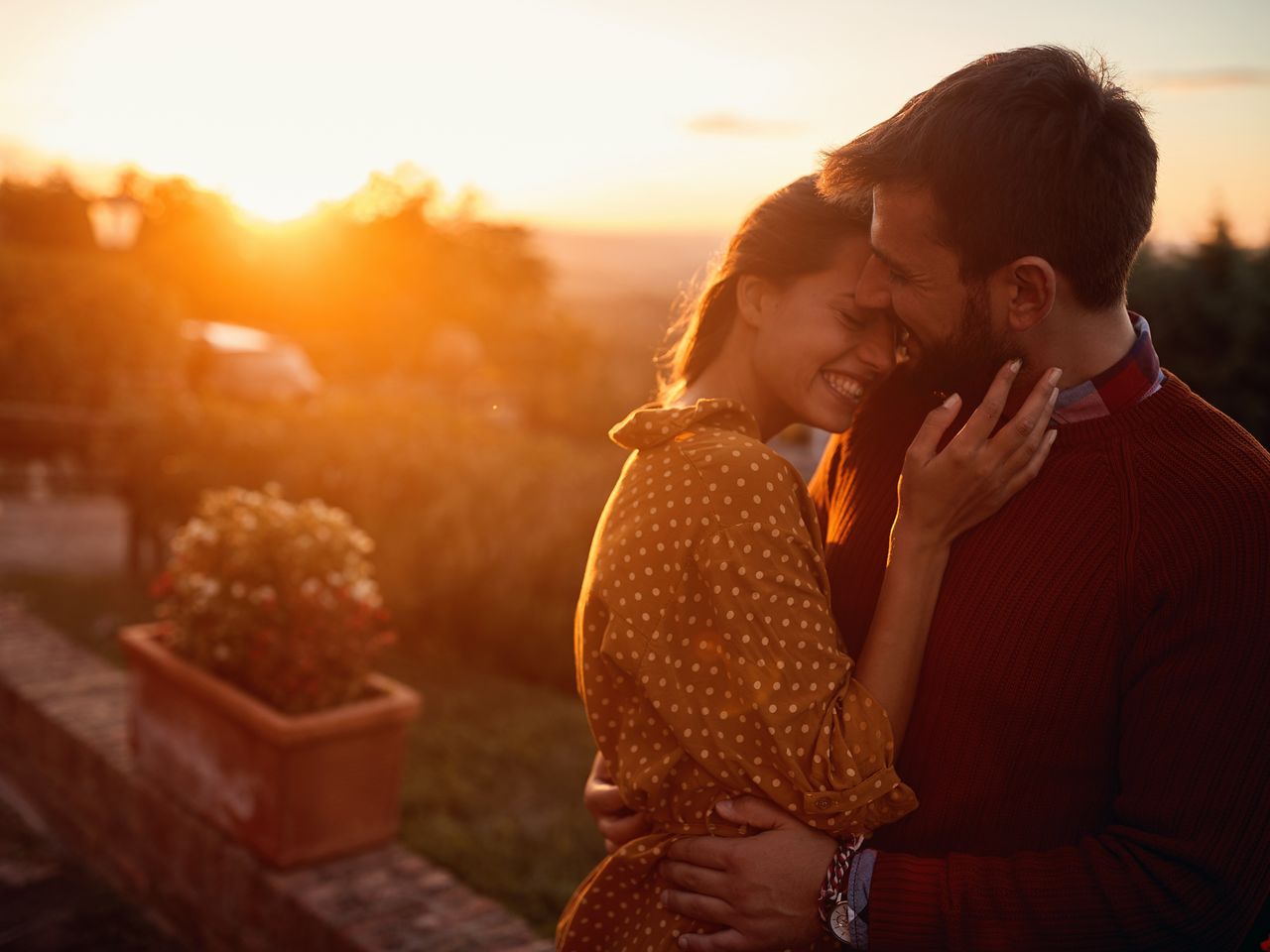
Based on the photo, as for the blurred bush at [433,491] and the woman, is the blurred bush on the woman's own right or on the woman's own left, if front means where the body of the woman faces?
on the woman's own left

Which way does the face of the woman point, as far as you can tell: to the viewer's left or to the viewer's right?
to the viewer's right

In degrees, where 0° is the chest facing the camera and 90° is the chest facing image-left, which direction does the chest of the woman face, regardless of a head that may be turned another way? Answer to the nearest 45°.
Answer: approximately 270°

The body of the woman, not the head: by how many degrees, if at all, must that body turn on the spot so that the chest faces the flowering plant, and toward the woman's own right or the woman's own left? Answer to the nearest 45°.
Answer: approximately 135° to the woman's own left

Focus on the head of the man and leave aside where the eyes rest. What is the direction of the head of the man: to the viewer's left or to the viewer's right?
to the viewer's left
